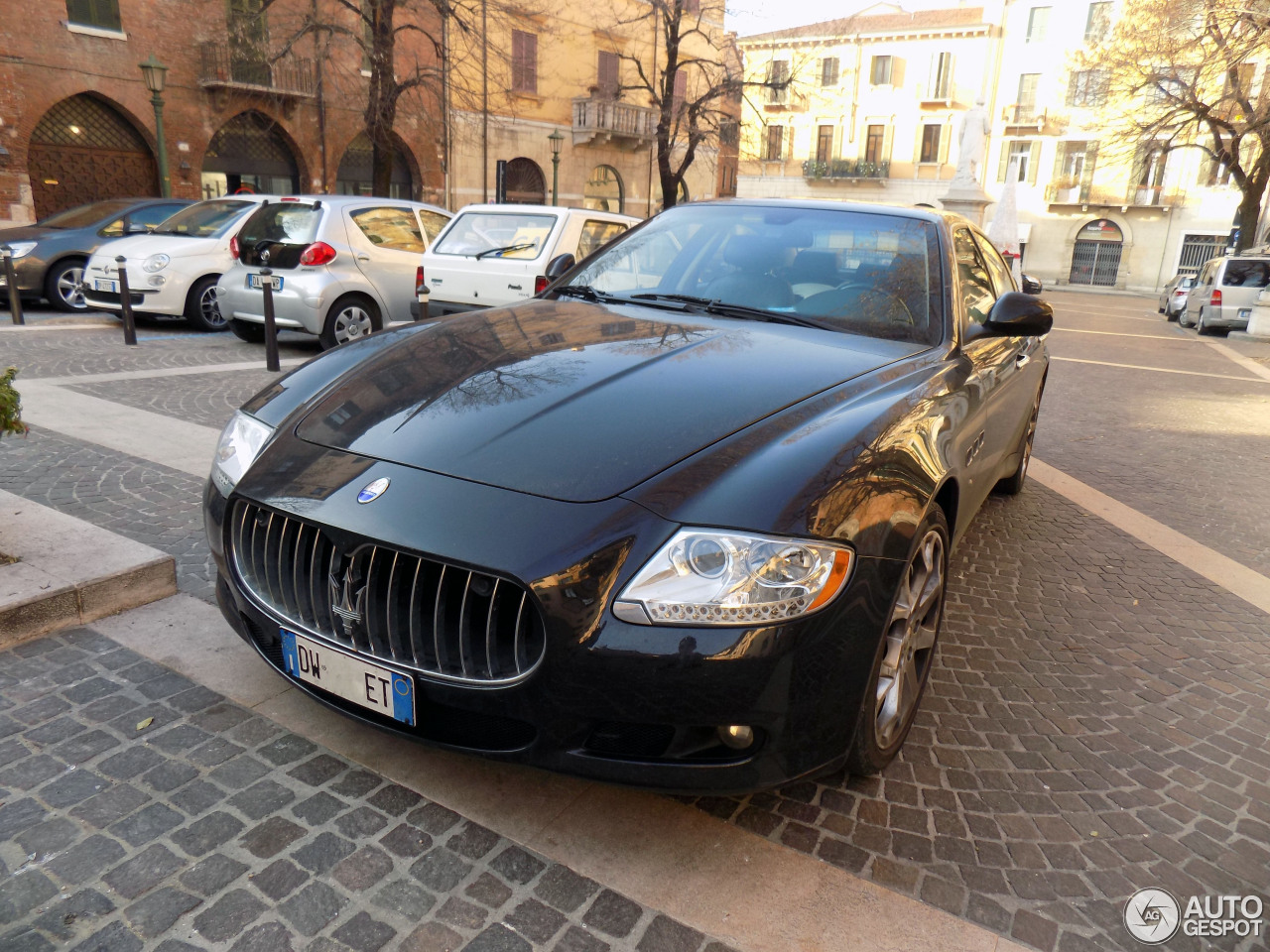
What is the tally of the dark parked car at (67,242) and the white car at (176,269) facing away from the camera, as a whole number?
0

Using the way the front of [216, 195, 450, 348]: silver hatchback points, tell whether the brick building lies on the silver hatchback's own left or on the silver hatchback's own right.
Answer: on the silver hatchback's own left

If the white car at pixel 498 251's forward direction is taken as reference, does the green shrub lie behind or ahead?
behind

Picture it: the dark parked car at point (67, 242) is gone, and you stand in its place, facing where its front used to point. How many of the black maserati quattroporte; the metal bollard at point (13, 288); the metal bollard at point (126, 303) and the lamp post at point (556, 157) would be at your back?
1

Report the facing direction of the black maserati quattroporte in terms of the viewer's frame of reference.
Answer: facing the viewer and to the left of the viewer

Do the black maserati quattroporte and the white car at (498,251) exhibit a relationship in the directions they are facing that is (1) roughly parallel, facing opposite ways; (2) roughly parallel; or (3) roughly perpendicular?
roughly parallel, facing opposite ways

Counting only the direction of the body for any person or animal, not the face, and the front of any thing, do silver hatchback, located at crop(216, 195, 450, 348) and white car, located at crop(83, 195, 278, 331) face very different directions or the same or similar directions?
very different directions

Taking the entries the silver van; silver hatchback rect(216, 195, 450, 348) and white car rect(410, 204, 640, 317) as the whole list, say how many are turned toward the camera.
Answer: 0

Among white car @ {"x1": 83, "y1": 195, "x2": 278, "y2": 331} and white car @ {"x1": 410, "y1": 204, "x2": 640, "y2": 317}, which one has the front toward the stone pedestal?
white car @ {"x1": 410, "y1": 204, "x2": 640, "y2": 317}

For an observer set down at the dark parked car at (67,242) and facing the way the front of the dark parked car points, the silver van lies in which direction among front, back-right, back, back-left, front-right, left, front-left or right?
back-left

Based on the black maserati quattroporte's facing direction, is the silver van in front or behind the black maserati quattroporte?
behind

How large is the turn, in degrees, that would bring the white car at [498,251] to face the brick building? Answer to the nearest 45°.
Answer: approximately 90° to its left

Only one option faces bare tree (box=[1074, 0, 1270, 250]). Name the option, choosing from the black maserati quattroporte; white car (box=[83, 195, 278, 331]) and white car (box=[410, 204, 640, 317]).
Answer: white car (box=[410, 204, 640, 317])

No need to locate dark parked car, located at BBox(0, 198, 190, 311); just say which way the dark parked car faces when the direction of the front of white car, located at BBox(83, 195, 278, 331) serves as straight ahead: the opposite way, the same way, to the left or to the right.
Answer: the same way

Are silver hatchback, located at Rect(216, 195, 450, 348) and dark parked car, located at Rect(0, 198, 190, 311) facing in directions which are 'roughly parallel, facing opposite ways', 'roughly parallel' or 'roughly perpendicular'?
roughly parallel, facing opposite ways

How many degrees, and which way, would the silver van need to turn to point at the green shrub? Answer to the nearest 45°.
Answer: approximately 135° to its left

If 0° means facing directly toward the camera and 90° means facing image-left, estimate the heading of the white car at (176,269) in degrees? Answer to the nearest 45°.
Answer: approximately 45°
